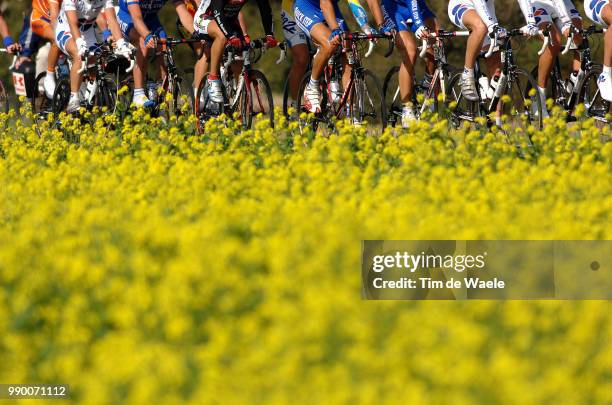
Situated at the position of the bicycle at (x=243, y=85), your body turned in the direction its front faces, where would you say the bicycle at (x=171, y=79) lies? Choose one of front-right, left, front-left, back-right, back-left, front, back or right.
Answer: back

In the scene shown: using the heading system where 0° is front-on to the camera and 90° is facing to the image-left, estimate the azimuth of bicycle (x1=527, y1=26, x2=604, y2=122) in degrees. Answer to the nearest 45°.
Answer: approximately 315°

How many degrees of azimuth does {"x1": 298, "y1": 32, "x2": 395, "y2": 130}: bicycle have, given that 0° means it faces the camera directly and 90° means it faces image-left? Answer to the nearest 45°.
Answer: approximately 315°

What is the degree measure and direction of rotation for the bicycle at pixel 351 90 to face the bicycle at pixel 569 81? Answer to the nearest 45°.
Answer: approximately 45° to its left

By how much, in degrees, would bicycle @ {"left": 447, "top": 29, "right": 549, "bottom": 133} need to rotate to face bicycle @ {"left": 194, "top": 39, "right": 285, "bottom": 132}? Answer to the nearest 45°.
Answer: approximately 135° to its right
